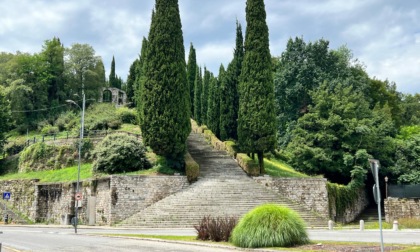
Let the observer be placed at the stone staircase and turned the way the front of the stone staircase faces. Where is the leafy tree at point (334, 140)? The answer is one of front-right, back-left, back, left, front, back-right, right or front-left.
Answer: back-left

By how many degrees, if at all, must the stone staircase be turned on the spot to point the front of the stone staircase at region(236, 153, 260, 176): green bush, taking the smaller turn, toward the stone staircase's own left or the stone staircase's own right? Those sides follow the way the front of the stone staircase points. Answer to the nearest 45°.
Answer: approximately 135° to the stone staircase's own left

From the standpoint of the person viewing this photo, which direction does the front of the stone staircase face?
facing the viewer

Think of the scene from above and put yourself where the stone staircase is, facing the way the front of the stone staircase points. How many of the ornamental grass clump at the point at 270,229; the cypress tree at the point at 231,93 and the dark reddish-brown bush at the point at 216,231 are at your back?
1

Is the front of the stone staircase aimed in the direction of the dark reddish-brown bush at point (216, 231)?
yes

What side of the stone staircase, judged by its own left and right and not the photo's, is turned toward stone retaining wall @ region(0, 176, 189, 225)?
right

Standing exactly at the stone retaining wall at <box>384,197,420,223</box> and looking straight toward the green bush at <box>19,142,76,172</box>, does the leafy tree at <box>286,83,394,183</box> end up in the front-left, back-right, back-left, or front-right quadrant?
front-right

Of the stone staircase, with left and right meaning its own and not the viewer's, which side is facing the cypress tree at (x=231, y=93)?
back

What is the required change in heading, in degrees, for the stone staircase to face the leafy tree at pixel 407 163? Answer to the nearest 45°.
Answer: approximately 135° to its left

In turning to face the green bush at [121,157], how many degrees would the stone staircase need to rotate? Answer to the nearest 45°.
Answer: approximately 135° to its right

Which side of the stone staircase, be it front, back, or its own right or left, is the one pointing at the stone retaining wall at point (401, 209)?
left
